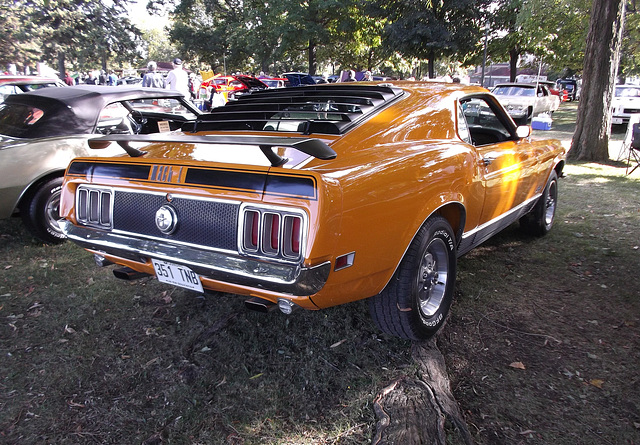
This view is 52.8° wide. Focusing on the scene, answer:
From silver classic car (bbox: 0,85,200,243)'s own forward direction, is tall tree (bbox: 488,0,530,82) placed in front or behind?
in front

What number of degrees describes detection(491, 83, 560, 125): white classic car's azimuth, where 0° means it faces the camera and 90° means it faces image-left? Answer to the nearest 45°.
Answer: approximately 45°

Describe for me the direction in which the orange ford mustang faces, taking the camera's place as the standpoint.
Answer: facing away from the viewer and to the right of the viewer

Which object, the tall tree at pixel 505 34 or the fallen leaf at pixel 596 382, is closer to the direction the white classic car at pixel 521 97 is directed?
the fallen leaf

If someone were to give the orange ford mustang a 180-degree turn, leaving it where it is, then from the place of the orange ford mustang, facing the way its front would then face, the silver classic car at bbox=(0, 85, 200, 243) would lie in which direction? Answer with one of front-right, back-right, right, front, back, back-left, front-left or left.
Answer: right

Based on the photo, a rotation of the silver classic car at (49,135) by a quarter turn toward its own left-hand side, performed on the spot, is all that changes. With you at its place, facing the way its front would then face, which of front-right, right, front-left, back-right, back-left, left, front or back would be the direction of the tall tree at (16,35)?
front-right

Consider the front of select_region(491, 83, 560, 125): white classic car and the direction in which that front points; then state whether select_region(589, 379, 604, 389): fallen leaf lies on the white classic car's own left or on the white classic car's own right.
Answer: on the white classic car's own left

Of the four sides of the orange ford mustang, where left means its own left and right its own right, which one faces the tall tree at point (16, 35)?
left

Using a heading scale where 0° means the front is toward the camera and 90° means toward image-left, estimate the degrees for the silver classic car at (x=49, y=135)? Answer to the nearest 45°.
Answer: approximately 225°

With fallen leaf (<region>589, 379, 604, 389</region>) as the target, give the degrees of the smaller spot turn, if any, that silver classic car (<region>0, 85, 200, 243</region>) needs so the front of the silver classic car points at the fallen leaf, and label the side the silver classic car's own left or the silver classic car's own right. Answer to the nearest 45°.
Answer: approximately 90° to the silver classic car's own right
